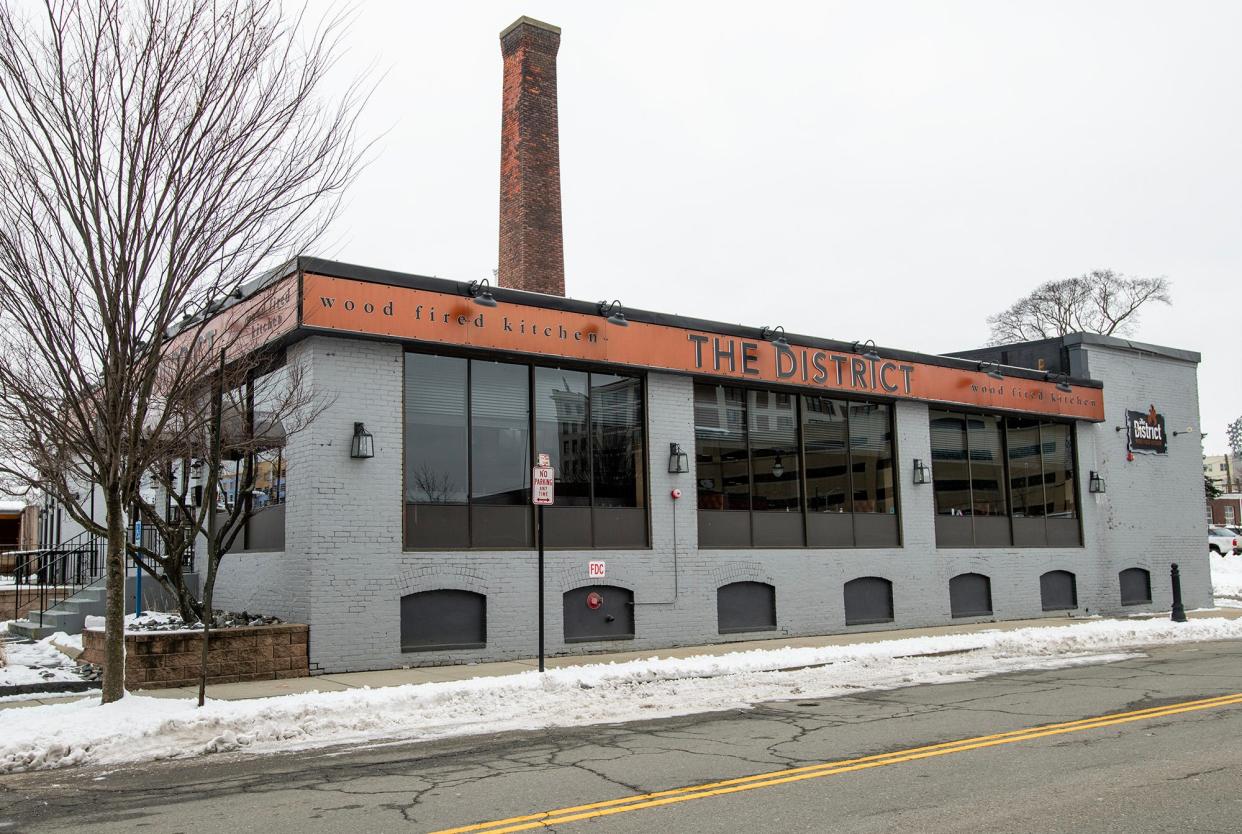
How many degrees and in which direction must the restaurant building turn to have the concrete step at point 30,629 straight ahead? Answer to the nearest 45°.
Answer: approximately 135° to its right

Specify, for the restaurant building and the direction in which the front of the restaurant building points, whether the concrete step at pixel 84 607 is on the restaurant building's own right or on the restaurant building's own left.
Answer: on the restaurant building's own right

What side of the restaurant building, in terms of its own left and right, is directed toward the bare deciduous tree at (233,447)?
right

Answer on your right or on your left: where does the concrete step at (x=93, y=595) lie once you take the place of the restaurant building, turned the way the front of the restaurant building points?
on your right

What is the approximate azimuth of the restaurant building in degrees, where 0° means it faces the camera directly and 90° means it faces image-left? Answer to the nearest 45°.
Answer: approximately 315°

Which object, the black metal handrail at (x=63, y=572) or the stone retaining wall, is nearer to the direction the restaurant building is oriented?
the stone retaining wall

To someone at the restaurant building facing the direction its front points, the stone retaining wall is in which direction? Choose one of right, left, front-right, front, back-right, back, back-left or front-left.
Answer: right
